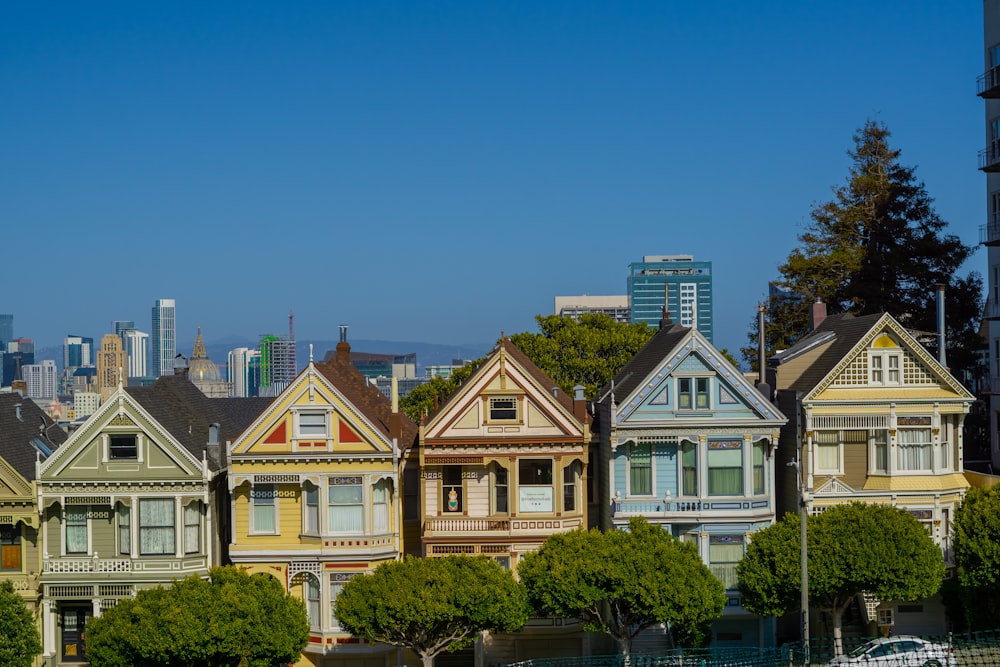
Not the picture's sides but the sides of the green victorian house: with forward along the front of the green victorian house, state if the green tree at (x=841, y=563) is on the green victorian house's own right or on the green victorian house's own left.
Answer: on the green victorian house's own left

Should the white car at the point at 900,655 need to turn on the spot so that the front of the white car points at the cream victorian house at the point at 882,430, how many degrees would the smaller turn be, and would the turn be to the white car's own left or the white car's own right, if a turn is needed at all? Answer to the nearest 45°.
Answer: approximately 90° to the white car's own right

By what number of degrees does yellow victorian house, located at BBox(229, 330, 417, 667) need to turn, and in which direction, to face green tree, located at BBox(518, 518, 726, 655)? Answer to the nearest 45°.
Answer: approximately 45° to its left

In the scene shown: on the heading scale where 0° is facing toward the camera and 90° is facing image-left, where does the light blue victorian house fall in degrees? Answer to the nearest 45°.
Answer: approximately 0°

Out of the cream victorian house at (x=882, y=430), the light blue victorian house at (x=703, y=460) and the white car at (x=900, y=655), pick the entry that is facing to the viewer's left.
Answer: the white car

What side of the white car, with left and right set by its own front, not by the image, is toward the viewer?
left
